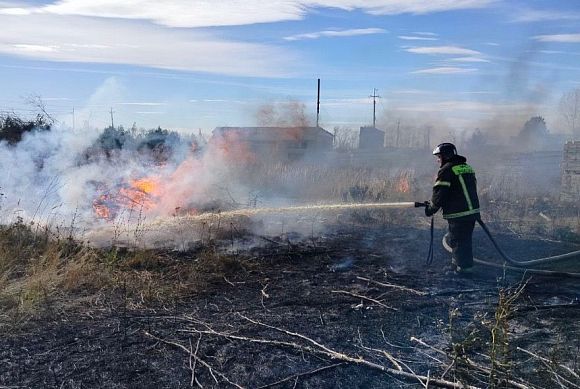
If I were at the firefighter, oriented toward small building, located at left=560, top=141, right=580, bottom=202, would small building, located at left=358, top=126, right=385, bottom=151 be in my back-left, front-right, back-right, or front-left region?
front-left

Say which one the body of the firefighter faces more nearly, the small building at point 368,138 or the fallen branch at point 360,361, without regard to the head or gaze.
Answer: the small building

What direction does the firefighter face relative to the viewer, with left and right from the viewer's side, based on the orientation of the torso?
facing away from the viewer and to the left of the viewer

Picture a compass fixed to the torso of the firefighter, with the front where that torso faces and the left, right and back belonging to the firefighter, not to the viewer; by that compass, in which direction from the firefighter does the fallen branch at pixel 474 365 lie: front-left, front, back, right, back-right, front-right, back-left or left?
back-left

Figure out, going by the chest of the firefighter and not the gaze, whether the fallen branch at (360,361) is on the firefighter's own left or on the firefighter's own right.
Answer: on the firefighter's own left

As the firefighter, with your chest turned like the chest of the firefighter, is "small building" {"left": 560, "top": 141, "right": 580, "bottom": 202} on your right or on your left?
on your right

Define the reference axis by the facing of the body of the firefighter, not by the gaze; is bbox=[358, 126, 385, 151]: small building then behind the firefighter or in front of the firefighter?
in front

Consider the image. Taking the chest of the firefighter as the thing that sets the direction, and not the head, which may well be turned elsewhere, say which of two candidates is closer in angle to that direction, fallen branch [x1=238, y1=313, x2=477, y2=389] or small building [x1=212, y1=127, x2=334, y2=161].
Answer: the small building

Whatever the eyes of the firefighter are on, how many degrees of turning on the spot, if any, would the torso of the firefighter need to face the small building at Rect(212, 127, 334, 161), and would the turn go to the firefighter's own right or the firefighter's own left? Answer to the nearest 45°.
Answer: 0° — they already face it
